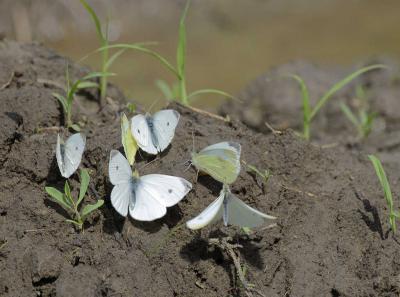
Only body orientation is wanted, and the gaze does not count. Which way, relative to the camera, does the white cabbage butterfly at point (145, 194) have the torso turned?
away from the camera

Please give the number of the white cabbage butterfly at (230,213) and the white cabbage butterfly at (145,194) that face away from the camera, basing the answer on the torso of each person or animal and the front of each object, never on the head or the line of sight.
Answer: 2

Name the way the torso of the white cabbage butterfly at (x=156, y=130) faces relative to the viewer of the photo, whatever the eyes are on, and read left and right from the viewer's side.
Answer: facing away from the viewer

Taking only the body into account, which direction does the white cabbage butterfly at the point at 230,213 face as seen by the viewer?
away from the camera
